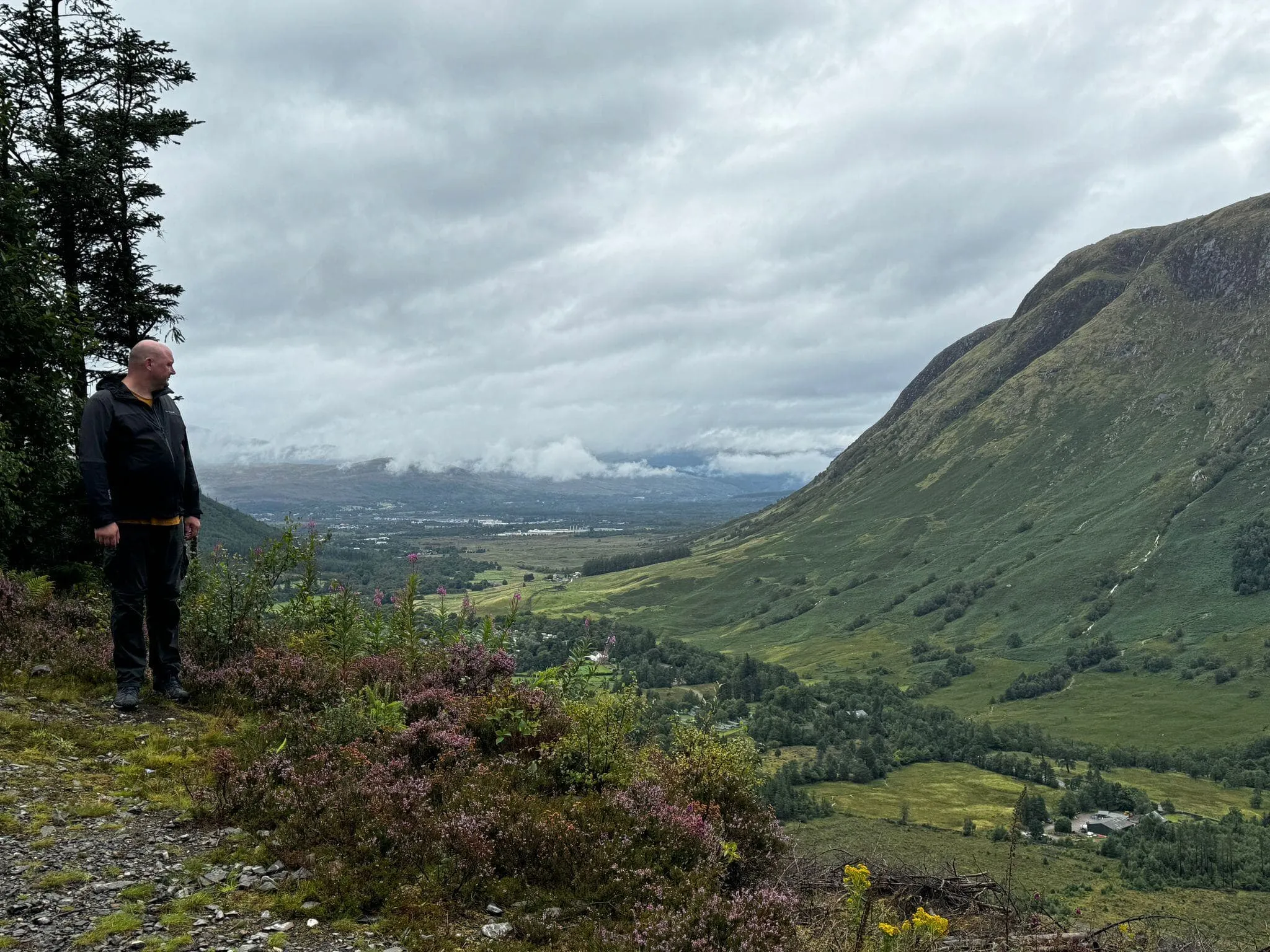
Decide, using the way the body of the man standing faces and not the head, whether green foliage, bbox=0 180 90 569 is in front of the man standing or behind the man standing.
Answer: behind

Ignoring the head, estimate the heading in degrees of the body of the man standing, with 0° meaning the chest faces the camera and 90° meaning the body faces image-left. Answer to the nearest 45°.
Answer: approximately 315°

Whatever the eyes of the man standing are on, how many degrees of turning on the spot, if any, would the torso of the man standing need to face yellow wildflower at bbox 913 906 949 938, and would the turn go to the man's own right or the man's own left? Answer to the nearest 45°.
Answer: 0° — they already face it

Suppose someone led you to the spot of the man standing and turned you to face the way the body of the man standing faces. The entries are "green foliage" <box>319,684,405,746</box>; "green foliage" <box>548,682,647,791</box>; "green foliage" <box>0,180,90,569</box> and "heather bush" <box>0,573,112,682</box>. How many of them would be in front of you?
2

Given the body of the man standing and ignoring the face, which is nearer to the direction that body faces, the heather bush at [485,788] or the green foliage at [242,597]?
the heather bush

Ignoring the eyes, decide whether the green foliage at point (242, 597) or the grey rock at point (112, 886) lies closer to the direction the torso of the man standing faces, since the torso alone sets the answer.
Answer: the grey rock

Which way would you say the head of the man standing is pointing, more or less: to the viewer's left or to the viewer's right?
to the viewer's right
